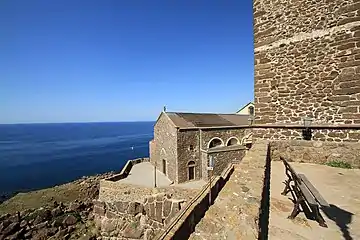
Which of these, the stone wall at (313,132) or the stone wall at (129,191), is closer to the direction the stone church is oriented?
the stone wall at (129,191)

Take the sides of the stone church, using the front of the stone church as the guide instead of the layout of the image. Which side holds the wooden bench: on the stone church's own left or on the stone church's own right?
on the stone church's own left

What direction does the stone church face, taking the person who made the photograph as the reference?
facing the viewer and to the left of the viewer

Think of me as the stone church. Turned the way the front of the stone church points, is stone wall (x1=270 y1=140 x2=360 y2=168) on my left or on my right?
on my left

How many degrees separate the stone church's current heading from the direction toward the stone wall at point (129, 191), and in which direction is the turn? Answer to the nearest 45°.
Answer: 0° — it already faces it

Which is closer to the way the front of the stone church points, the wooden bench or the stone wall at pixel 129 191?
the stone wall

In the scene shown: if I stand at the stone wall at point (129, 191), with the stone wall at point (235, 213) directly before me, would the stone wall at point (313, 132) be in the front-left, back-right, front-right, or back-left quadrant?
front-left

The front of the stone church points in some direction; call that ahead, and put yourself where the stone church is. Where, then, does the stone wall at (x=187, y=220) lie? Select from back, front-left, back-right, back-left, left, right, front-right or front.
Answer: front-left
